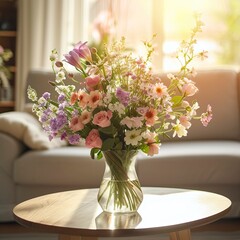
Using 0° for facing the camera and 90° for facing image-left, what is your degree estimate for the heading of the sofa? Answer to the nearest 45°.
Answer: approximately 0°

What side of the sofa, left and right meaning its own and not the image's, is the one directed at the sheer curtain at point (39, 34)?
back

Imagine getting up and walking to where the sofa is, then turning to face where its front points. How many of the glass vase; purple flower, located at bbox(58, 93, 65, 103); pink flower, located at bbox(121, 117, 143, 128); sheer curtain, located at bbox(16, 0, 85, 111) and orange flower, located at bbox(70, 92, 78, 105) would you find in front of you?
4

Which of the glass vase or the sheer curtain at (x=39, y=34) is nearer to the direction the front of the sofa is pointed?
the glass vase

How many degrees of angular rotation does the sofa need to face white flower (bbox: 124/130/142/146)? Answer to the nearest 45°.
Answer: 0° — it already faces it

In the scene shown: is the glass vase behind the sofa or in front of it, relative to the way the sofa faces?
in front

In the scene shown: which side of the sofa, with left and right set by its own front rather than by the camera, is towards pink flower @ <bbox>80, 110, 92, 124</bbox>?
front

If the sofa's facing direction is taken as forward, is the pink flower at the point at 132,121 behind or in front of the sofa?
in front

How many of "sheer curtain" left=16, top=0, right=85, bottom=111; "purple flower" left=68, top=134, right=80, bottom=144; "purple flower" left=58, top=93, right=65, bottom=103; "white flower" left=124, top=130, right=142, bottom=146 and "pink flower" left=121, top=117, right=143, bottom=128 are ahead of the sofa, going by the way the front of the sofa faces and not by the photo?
4

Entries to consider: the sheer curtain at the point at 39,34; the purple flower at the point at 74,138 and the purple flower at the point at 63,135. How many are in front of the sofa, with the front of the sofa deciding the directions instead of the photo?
2

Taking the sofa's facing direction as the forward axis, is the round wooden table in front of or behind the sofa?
in front

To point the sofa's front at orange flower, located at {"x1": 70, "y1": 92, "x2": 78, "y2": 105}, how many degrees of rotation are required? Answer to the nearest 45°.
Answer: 0° — it already faces it
